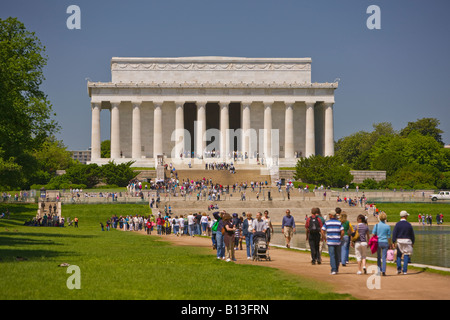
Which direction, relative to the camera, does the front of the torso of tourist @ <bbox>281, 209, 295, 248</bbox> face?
toward the camera

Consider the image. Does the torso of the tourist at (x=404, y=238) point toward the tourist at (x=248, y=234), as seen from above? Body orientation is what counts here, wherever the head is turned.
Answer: no

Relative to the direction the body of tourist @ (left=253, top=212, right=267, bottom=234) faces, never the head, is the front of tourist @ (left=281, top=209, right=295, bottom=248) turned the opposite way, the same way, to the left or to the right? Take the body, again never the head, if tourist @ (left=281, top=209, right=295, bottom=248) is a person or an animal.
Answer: the same way

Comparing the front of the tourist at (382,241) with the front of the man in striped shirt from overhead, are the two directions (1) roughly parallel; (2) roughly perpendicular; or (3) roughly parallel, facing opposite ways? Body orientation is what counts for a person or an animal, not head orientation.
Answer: roughly parallel

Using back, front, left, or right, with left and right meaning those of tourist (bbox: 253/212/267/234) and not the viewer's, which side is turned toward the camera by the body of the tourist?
front
